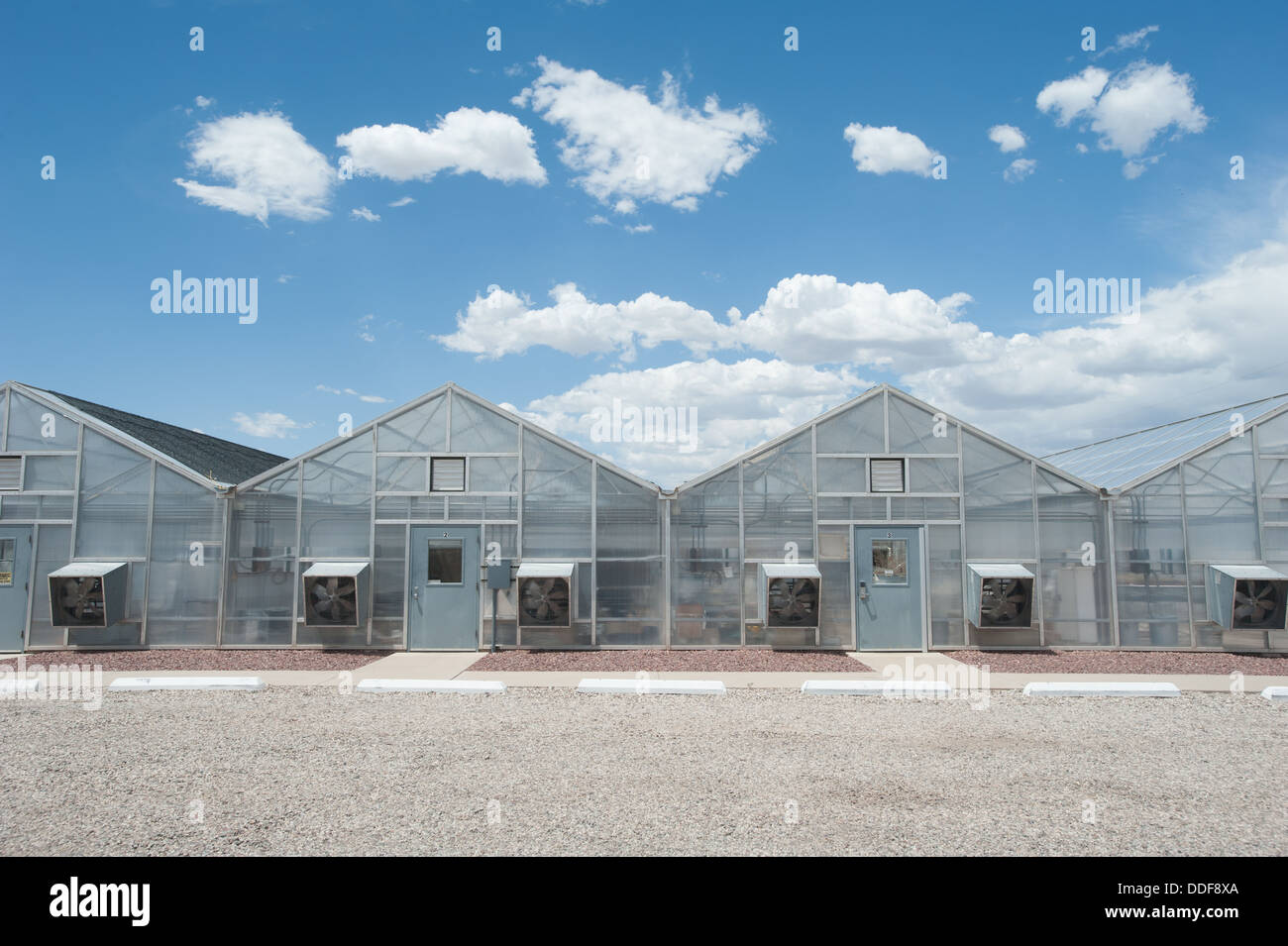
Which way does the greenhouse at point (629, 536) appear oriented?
toward the camera

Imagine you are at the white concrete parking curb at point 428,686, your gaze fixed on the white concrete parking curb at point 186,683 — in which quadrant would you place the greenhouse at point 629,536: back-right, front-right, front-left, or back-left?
back-right

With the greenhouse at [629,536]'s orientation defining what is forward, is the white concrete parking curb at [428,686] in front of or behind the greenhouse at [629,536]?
in front

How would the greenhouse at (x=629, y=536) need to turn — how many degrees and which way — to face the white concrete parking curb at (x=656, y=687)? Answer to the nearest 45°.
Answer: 0° — it already faces it

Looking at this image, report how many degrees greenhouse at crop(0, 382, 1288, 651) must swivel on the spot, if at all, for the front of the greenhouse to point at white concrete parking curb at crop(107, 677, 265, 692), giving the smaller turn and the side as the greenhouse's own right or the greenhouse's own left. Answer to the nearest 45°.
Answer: approximately 45° to the greenhouse's own right
